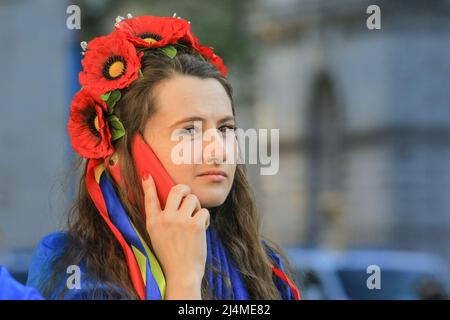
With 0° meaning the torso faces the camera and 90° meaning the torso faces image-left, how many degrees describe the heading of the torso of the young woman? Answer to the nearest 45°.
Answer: approximately 315°

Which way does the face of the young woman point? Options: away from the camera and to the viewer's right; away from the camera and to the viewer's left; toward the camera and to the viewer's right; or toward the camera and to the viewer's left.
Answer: toward the camera and to the viewer's right

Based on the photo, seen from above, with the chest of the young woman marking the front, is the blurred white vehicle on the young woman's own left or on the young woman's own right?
on the young woman's own left
